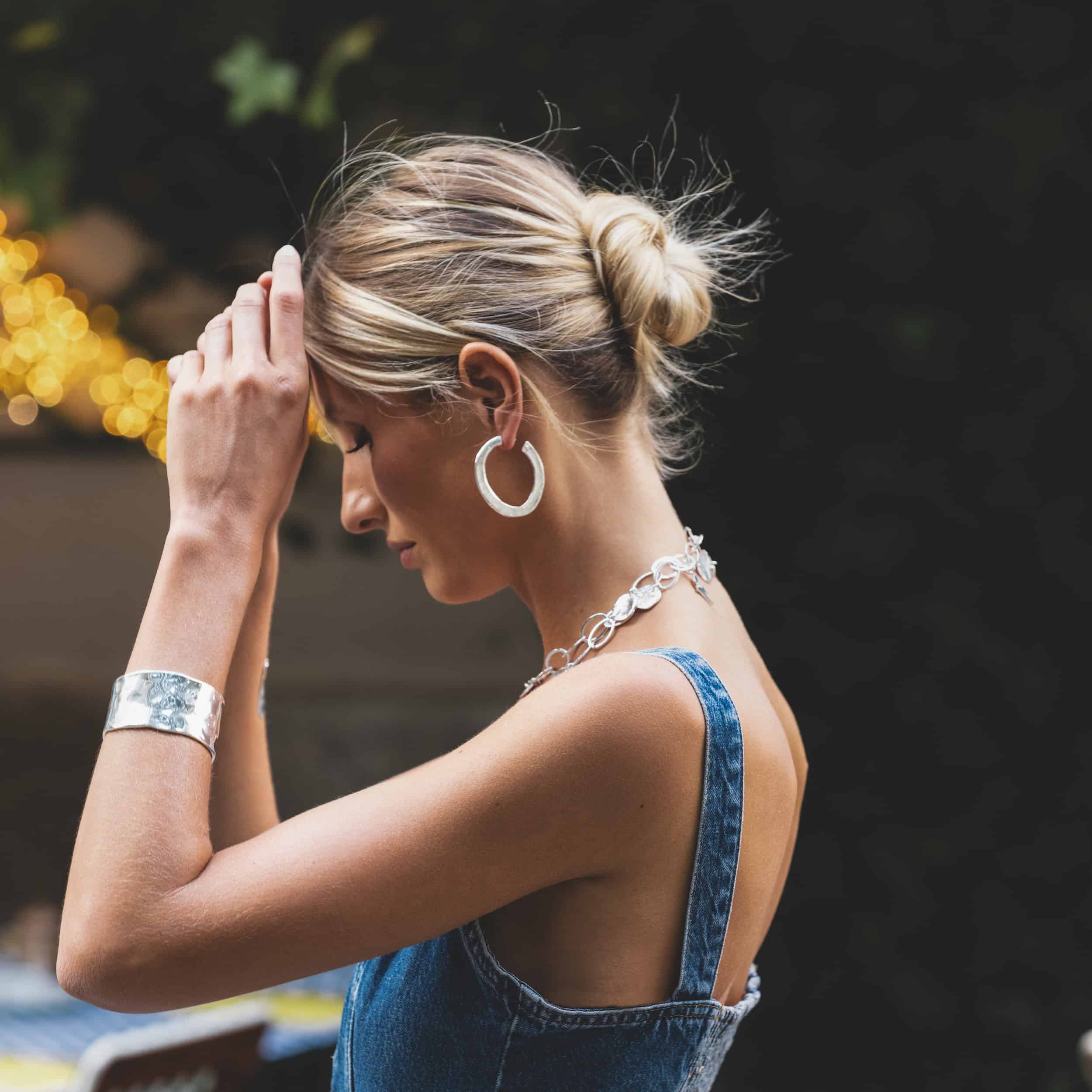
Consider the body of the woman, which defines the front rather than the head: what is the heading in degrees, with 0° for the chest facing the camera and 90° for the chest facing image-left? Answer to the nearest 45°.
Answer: approximately 90°

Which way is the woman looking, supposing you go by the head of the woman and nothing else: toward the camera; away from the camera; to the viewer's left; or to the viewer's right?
to the viewer's left
